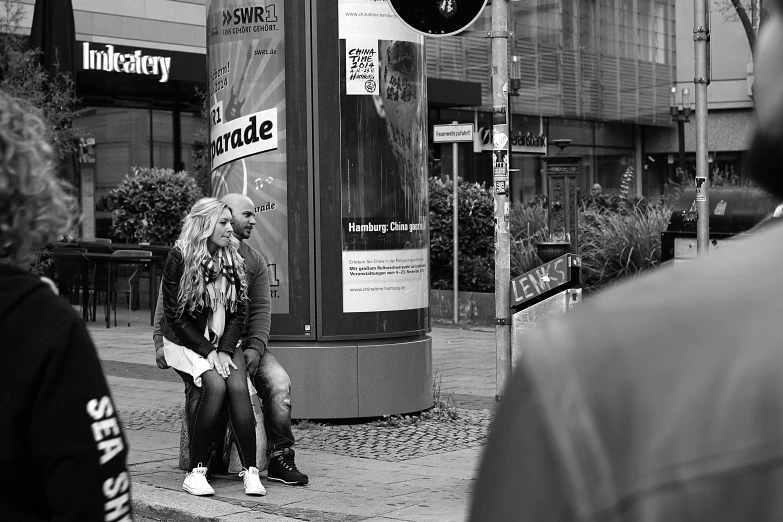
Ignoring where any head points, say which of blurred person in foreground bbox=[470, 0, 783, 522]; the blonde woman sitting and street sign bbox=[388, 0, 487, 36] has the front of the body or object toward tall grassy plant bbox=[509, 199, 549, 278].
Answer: the blurred person in foreground

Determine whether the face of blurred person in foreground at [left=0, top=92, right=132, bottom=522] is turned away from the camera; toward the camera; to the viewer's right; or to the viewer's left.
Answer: away from the camera

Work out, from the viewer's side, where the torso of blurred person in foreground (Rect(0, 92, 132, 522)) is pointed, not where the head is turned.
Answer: away from the camera

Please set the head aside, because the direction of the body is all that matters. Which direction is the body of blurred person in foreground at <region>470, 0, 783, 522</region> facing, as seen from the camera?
away from the camera

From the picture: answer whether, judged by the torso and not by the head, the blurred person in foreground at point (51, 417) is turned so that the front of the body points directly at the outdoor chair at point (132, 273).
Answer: yes
